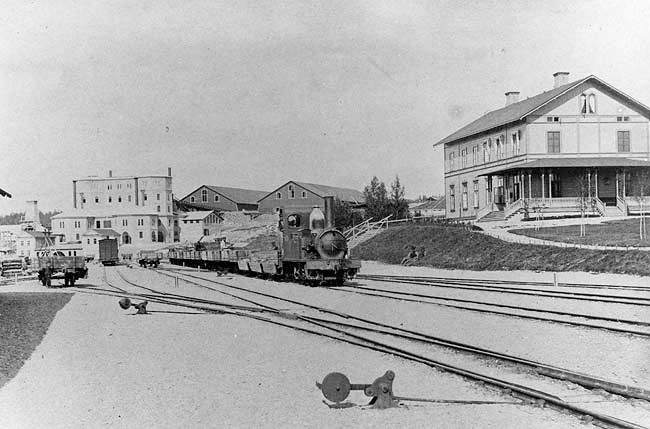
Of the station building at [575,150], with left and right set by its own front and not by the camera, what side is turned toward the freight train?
right

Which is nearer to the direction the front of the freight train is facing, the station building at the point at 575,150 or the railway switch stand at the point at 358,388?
the railway switch stand

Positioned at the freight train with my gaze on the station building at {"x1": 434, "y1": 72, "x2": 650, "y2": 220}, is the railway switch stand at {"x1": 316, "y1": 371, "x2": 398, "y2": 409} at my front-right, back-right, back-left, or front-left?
back-right

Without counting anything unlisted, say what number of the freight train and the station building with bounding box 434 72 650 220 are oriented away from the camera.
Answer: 0

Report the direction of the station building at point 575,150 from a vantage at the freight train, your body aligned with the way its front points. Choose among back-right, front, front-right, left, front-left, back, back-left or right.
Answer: left

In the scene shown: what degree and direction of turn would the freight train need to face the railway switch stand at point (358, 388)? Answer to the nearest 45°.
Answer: approximately 45° to its right

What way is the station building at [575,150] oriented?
toward the camera

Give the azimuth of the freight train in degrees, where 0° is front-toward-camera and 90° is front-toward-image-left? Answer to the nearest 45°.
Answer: approximately 315°

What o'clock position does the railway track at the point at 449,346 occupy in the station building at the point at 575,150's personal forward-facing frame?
The railway track is roughly at 12 o'clock from the station building.

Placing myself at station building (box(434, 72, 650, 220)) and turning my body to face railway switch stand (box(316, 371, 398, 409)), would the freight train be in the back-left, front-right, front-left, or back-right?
front-right

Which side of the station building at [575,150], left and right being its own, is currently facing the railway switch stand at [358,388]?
front
